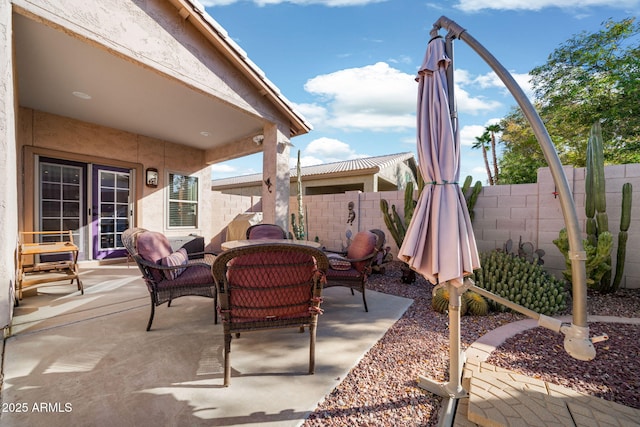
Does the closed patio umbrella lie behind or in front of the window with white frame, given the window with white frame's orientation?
in front

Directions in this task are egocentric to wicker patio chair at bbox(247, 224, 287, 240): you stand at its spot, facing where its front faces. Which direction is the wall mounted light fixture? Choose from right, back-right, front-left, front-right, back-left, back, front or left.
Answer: back-right

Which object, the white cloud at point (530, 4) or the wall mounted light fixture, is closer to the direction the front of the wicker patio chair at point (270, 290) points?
the wall mounted light fixture

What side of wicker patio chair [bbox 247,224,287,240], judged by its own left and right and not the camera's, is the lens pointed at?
front

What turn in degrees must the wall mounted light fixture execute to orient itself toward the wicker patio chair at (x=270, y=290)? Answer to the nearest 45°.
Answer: approximately 45° to its right

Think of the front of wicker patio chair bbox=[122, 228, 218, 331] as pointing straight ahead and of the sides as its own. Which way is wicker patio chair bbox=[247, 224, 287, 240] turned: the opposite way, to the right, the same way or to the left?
to the right

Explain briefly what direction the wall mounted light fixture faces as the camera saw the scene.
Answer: facing the viewer and to the right of the viewer

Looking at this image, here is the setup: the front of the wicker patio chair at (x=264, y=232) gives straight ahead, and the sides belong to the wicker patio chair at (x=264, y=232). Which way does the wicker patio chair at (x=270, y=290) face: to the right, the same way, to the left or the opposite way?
the opposite way

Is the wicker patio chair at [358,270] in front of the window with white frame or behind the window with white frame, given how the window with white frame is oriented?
in front

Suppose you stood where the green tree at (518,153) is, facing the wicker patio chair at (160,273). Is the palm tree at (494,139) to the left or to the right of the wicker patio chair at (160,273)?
right

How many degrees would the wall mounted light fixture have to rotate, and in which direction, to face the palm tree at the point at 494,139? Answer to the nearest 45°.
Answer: approximately 45° to its left

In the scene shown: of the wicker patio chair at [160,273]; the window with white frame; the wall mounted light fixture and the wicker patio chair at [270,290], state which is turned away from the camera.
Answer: the wicker patio chair at [270,290]

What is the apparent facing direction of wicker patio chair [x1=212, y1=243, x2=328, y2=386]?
away from the camera

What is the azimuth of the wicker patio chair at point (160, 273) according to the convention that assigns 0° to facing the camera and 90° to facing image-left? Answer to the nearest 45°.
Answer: approximately 270°

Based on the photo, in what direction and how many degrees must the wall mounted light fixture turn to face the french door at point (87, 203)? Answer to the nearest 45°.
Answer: approximately 135° to its right
